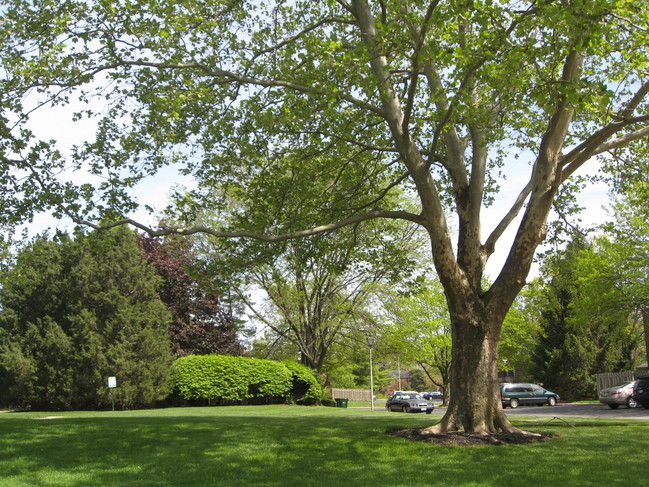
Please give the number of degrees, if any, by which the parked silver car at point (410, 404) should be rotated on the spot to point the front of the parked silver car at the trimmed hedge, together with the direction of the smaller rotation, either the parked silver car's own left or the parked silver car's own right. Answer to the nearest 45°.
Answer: approximately 135° to the parked silver car's own right

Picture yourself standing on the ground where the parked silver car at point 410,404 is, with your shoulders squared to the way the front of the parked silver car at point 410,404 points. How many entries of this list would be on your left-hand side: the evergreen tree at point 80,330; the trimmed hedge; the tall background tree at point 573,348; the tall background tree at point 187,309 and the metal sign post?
1

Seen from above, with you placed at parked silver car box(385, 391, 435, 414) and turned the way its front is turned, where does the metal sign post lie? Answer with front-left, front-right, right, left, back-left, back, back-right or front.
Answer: right

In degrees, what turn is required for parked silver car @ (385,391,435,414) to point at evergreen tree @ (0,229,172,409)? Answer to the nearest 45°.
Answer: approximately 90° to its right

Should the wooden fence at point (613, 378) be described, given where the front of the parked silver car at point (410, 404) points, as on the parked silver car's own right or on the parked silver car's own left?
on the parked silver car's own left

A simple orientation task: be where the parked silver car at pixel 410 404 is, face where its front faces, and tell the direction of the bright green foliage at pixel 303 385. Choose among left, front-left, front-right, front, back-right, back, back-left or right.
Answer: back-right

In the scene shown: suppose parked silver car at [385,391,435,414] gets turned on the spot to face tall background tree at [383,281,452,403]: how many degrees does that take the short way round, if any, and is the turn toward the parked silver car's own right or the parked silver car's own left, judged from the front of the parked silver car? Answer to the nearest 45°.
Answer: approximately 135° to the parked silver car's own left

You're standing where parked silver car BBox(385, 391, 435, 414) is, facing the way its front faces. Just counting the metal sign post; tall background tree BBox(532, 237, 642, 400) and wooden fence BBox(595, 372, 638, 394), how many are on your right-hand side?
1

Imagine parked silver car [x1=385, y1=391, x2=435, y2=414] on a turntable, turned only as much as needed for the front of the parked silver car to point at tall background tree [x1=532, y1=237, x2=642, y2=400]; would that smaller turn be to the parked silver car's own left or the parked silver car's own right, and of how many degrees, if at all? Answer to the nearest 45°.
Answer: approximately 90° to the parked silver car's own left

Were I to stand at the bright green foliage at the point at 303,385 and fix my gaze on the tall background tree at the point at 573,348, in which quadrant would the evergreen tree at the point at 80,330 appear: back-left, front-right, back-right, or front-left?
back-right

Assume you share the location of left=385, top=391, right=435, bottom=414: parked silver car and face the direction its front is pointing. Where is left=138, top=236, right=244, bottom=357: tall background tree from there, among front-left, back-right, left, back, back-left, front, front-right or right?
back-right

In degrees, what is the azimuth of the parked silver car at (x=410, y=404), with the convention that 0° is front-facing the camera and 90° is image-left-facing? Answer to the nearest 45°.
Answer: approximately 315°
